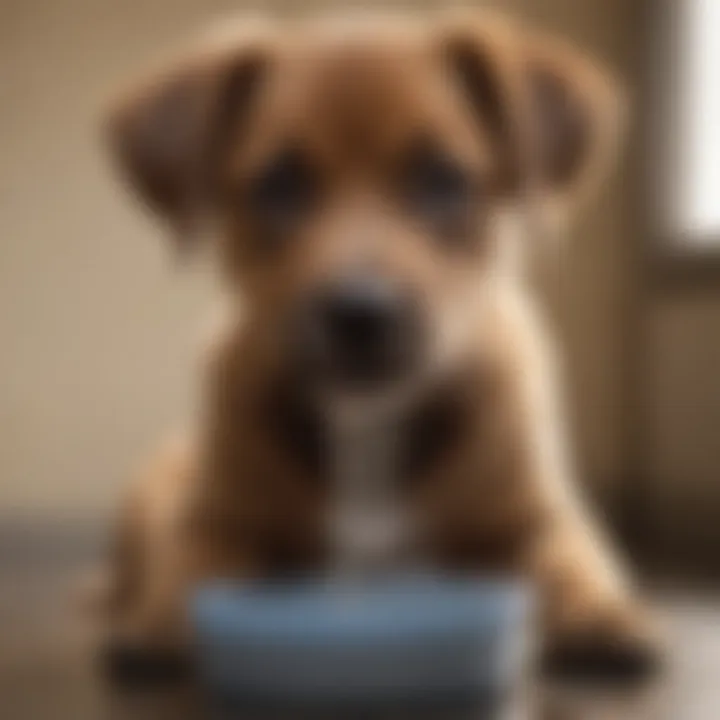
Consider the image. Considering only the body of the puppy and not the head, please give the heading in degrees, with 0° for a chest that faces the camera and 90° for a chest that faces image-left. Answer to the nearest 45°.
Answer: approximately 0°
